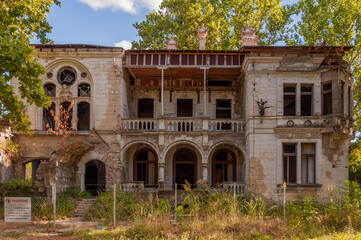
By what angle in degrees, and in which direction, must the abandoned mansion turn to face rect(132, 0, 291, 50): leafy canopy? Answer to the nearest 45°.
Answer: approximately 180°

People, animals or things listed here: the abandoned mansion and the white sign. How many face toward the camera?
2

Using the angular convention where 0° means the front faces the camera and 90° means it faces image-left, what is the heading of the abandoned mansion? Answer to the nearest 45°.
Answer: approximately 0°

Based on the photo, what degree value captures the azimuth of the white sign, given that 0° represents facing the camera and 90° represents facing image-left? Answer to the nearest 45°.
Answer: approximately 0°
